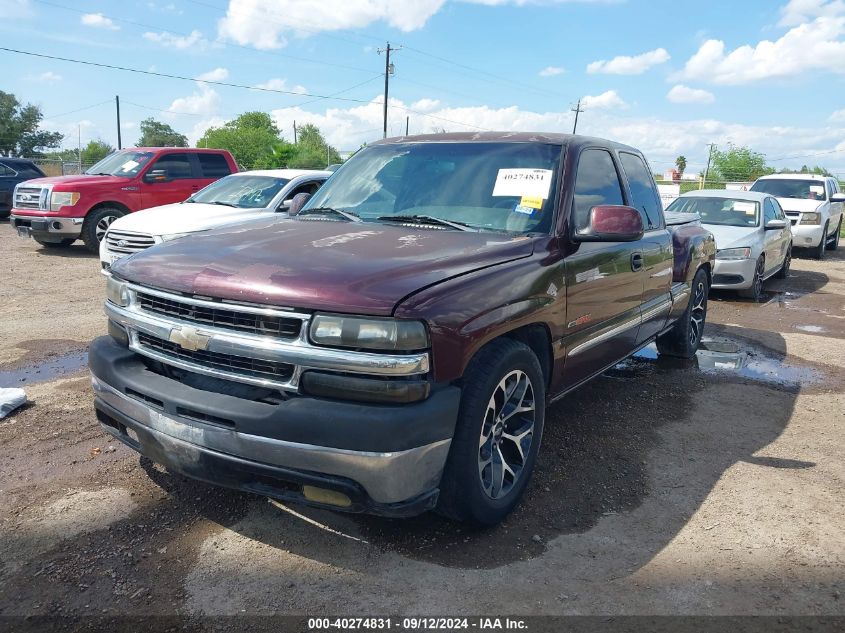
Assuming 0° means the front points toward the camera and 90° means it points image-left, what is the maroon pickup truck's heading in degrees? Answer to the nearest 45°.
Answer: approximately 45°

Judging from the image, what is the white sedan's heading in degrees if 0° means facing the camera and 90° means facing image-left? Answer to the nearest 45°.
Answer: approximately 45°

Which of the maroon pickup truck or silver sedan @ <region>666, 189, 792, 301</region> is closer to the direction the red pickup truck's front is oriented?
the maroon pickup truck

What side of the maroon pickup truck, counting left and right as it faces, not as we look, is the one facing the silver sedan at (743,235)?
back
